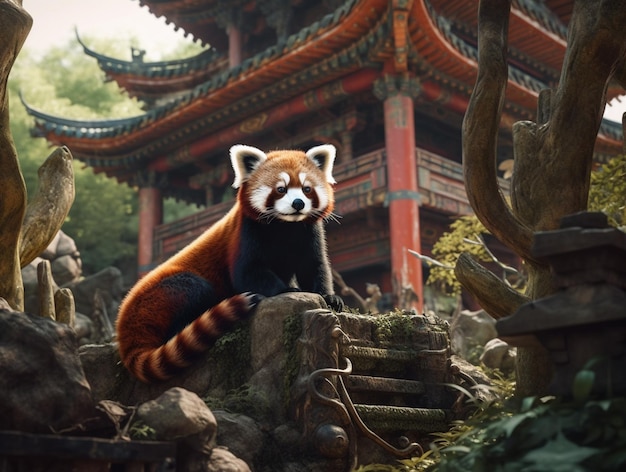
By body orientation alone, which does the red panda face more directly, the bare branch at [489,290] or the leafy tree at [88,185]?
the bare branch

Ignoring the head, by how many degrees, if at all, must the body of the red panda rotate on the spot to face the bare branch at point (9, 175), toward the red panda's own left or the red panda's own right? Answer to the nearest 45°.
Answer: approximately 135° to the red panda's own right

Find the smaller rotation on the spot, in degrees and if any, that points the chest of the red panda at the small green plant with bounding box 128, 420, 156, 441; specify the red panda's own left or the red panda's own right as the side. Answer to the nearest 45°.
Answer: approximately 45° to the red panda's own right

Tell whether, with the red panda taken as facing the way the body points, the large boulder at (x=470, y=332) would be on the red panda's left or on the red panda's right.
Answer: on the red panda's left

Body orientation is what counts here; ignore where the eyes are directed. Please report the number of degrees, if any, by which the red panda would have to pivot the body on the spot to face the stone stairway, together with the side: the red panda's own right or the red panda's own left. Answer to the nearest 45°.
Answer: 0° — it already faces it

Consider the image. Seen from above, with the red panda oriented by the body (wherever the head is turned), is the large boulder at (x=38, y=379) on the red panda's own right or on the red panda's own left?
on the red panda's own right

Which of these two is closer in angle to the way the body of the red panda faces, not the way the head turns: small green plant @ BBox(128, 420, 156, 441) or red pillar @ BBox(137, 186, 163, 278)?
the small green plant

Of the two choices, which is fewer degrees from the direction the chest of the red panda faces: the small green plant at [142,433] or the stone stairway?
the stone stairway
